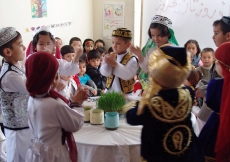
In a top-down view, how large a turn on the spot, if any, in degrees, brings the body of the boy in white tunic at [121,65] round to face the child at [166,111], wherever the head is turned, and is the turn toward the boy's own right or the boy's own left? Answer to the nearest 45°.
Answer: approximately 45° to the boy's own left

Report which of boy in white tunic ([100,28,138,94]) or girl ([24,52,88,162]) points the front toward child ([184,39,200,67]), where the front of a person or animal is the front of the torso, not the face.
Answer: the girl

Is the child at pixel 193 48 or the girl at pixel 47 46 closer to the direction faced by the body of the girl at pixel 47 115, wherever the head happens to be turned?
the child

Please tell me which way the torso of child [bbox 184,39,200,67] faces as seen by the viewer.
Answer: toward the camera

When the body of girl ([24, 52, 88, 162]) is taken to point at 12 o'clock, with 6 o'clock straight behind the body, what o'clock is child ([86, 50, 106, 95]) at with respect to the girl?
The child is roughly at 11 o'clock from the girl.

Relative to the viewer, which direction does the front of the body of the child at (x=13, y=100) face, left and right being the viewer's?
facing to the right of the viewer

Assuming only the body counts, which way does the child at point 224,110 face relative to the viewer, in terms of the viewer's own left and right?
facing to the left of the viewer

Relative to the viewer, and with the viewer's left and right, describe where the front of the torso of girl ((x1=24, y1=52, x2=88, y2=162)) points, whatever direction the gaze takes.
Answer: facing away from the viewer and to the right of the viewer

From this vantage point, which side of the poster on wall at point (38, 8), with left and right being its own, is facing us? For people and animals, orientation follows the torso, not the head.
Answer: front

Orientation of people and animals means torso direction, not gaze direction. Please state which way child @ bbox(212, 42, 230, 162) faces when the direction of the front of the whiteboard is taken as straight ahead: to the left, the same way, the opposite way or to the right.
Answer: to the right

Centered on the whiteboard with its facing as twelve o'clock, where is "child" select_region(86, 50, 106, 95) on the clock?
The child is roughly at 2 o'clock from the whiteboard.

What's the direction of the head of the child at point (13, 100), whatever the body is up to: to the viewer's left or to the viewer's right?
to the viewer's right

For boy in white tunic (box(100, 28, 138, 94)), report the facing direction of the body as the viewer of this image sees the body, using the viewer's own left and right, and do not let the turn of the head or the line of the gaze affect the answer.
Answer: facing the viewer and to the left of the viewer

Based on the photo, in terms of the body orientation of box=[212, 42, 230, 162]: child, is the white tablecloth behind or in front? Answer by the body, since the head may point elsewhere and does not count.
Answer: in front

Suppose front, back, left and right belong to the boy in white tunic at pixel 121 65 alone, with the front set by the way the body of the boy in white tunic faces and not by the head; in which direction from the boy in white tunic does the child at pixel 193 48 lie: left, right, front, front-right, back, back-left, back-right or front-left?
back

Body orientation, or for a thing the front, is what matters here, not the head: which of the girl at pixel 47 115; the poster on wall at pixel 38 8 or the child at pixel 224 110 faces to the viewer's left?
the child
